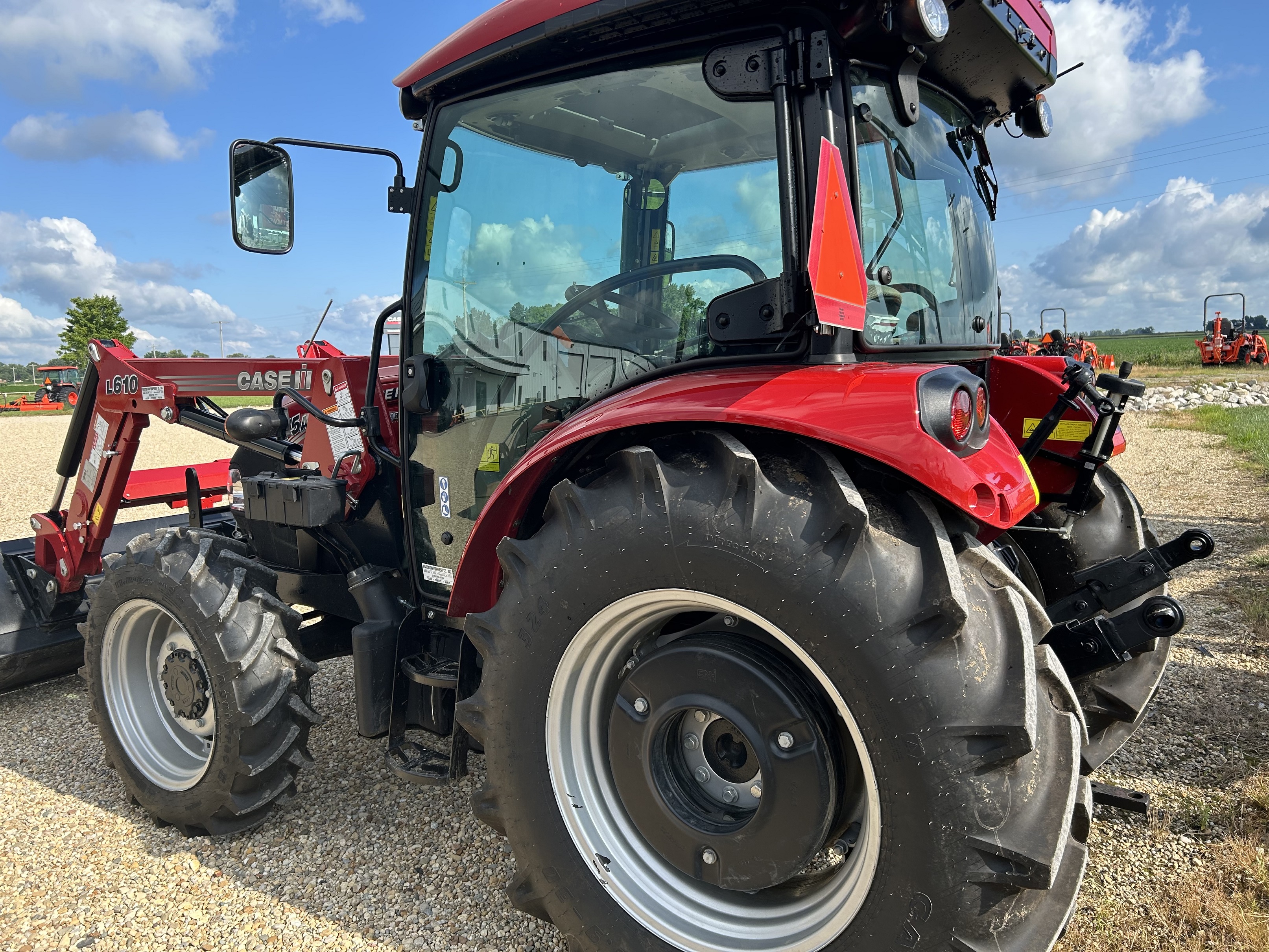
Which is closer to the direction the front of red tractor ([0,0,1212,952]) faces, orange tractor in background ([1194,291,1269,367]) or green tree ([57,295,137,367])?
the green tree

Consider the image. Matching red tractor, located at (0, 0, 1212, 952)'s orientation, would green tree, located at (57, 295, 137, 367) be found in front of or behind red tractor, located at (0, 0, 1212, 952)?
in front

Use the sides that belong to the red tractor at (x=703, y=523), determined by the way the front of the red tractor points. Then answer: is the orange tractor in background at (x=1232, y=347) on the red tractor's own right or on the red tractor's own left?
on the red tractor's own right

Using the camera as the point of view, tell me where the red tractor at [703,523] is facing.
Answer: facing away from the viewer and to the left of the viewer

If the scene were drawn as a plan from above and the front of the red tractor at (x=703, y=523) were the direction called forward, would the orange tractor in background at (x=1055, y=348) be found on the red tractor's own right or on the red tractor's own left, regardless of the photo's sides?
on the red tractor's own right

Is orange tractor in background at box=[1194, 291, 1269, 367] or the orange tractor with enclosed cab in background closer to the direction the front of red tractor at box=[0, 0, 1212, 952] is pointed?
the orange tractor with enclosed cab in background

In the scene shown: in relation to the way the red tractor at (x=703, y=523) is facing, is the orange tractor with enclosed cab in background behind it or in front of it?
in front

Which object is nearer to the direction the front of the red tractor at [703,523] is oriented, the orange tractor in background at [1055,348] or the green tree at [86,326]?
the green tree
